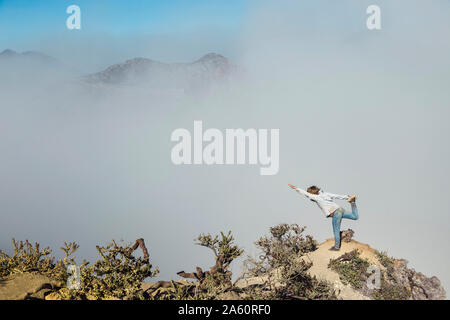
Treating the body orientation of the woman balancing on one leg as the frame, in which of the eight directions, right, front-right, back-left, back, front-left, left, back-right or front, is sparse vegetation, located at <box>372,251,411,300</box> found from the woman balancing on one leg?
back-left

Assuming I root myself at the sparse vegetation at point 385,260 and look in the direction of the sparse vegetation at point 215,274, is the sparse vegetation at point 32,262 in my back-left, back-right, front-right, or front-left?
front-right

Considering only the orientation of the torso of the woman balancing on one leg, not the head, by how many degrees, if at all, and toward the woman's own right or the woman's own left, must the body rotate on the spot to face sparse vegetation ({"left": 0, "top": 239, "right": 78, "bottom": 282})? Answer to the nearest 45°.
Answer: approximately 45° to the woman's own left

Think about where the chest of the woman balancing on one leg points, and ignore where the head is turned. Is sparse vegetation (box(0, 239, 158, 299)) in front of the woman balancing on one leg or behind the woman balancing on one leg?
in front

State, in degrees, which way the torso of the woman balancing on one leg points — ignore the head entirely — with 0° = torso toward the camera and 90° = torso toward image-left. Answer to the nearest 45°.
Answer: approximately 90°

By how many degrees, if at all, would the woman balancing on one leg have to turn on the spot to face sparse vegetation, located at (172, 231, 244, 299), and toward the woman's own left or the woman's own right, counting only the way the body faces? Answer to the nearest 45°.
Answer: approximately 45° to the woman's own left
